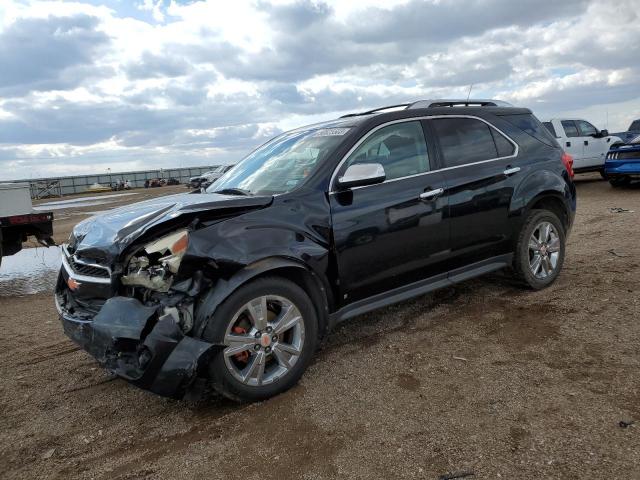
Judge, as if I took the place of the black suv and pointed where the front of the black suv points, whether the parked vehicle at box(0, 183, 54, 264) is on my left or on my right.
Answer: on my right

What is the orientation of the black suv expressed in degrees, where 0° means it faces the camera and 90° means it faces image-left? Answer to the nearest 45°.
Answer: approximately 45°

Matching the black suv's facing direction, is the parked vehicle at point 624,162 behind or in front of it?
behind

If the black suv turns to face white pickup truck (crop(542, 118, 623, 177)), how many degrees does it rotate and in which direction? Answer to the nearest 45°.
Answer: approximately 180°
